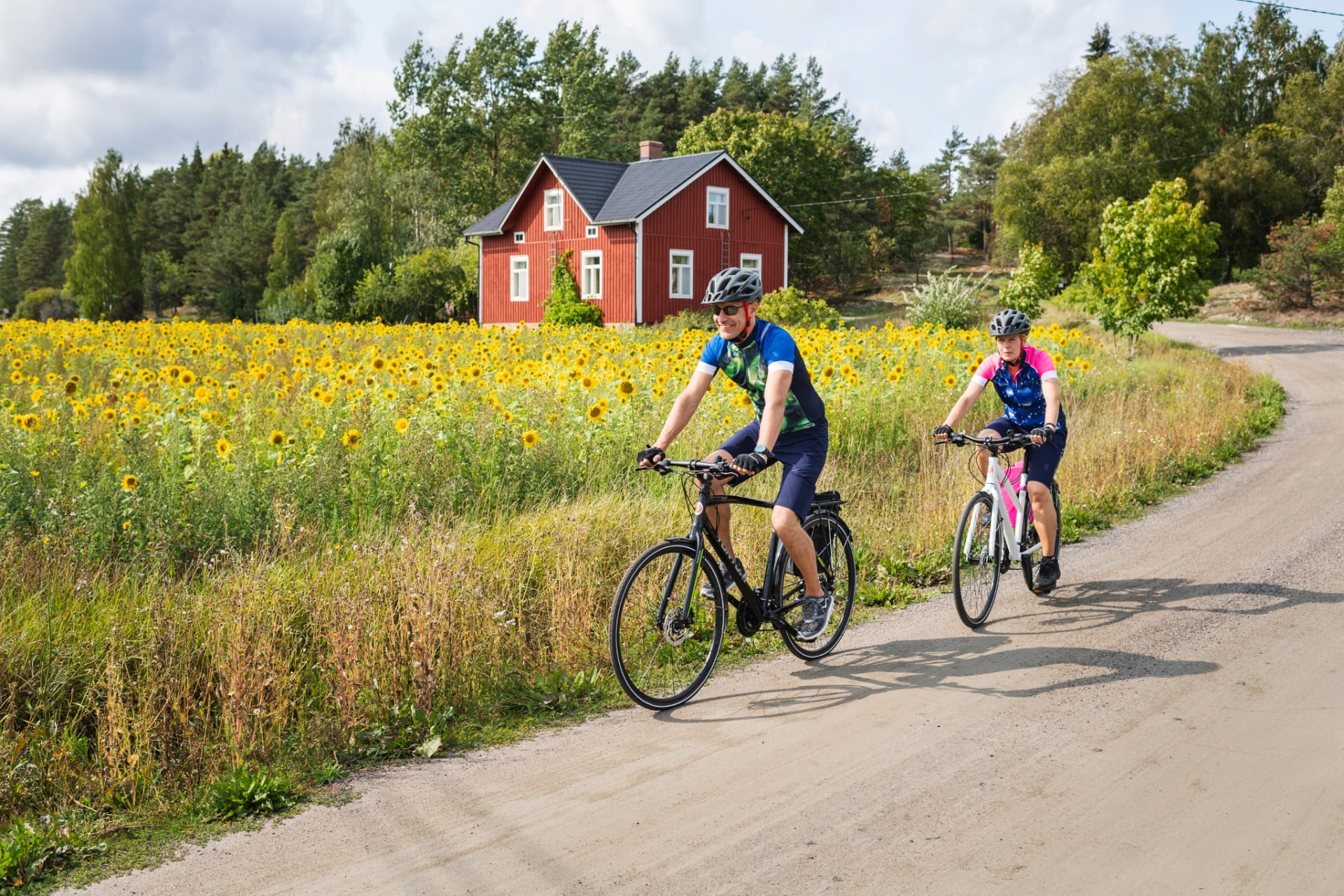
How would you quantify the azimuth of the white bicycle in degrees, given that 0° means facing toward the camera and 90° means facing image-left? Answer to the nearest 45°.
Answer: approximately 45°

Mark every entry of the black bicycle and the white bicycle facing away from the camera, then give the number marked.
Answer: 0

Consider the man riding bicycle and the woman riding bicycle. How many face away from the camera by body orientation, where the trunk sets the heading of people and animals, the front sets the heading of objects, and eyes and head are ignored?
0

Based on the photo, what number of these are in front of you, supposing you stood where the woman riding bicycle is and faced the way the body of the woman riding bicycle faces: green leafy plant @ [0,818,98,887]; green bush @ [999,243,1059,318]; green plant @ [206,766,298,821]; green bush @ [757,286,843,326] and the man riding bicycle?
3

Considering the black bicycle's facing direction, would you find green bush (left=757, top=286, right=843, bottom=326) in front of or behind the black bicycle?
behind

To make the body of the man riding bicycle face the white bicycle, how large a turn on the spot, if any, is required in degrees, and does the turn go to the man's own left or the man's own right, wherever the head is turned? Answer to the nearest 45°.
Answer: approximately 180°

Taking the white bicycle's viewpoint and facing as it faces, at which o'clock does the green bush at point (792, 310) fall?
The green bush is roughly at 4 o'clock from the white bicycle.

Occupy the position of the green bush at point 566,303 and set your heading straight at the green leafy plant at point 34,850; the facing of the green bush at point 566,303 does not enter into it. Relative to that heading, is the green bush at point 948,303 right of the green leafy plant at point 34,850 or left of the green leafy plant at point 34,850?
left

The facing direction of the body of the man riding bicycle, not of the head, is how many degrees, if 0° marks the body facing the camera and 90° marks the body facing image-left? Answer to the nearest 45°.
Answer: approximately 45°

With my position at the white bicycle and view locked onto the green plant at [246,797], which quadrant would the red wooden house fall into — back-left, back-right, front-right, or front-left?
back-right

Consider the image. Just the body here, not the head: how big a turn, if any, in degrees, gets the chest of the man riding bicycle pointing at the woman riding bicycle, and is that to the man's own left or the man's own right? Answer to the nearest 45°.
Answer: approximately 180°

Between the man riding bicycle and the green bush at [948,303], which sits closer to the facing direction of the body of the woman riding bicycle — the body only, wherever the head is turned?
the man riding bicycle

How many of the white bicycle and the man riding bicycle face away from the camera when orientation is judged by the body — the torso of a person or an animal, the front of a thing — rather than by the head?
0

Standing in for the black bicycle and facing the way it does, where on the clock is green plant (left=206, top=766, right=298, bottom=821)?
The green plant is roughly at 12 o'clock from the black bicycle.

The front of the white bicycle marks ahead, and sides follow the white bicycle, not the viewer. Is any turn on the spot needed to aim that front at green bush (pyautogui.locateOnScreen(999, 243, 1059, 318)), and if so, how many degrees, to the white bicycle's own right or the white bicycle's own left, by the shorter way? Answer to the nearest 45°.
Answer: approximately 135° to the white bicycle's own right
